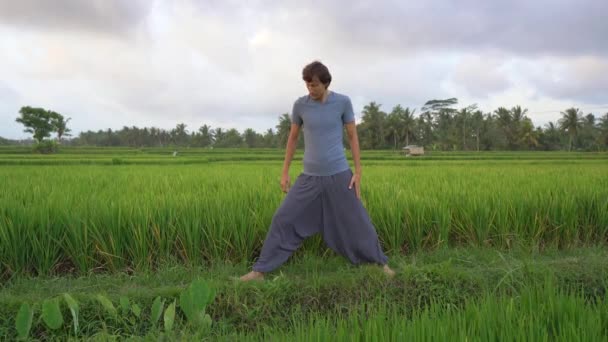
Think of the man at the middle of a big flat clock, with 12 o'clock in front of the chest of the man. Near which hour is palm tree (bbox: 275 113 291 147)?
The palm tree is roughly at 6 o'clock from the man.

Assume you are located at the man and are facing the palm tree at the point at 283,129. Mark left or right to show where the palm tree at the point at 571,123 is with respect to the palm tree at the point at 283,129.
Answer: right

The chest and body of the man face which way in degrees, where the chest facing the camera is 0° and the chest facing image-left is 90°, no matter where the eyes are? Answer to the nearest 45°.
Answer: approximately 0°

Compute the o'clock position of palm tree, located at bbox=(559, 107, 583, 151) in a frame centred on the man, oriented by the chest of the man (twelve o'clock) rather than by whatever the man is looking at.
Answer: The palm tree is roughly at 7 o'clock from the man.
